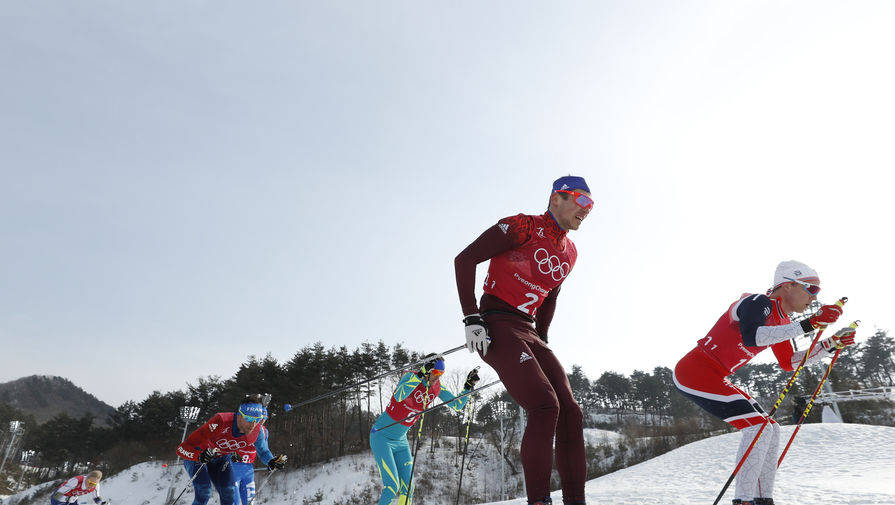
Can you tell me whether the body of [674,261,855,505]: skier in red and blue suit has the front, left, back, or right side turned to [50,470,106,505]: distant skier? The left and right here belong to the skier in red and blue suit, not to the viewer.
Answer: back

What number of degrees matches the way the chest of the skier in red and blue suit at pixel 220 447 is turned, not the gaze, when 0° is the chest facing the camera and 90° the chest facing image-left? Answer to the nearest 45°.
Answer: approximately 315°

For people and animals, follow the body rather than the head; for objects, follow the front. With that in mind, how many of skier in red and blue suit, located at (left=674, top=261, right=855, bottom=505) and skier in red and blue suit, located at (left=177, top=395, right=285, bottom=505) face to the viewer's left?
0

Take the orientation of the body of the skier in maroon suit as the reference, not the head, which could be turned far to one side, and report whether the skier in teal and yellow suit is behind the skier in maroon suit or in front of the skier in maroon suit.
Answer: behind

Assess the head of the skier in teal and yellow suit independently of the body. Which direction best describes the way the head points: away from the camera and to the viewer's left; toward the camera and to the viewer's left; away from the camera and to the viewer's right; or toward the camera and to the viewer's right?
toward the camera and to the viewer's right

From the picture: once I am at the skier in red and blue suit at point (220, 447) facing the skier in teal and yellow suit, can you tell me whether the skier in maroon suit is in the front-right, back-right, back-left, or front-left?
front-right

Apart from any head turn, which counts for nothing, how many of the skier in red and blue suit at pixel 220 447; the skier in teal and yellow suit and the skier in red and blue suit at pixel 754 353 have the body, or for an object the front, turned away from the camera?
0

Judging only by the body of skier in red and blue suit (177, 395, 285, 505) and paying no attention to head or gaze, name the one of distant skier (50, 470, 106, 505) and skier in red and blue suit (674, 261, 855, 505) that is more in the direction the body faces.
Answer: the skier in red and blue suit

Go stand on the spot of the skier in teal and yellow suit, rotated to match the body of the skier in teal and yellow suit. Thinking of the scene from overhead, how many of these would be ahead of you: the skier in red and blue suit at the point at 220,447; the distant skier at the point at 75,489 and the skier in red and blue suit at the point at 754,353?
1

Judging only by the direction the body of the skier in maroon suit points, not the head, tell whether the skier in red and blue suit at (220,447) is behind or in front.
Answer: behind

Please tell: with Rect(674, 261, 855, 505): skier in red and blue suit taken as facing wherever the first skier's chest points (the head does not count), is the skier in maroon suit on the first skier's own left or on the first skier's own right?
on the first skier's own right

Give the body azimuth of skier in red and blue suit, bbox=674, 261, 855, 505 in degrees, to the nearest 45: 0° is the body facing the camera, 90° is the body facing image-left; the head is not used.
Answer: approximately 270°

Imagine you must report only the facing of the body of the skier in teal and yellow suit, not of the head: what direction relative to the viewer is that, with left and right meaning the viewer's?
facing the viewer and to the right of the viewer

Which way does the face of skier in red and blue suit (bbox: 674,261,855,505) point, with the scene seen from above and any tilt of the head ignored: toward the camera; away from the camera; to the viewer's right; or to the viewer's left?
to the viewer's right

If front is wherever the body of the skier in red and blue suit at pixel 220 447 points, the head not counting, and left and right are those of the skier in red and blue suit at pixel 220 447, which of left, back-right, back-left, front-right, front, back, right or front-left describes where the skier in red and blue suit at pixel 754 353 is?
front
